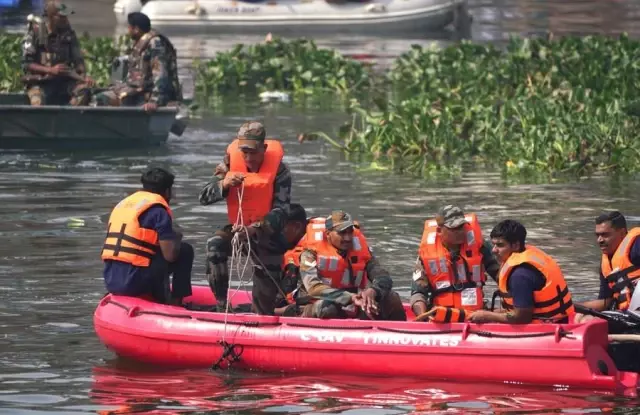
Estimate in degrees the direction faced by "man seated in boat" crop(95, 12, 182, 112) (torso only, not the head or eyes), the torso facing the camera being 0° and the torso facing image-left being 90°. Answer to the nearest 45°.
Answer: approximately 90°

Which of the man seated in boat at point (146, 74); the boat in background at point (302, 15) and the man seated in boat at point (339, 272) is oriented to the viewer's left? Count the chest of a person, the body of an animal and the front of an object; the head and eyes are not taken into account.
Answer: the man seated in boat at point (146, 74)

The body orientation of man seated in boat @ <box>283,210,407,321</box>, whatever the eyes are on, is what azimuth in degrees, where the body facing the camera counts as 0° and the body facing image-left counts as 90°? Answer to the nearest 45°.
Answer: approximately 315°

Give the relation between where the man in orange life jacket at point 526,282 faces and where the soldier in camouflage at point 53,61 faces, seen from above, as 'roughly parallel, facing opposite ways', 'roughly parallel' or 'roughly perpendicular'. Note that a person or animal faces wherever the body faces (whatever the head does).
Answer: roughly perpendicular

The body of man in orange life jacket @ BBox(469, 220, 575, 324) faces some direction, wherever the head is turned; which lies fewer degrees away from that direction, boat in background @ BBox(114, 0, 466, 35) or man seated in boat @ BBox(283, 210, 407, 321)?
the man seated in boat

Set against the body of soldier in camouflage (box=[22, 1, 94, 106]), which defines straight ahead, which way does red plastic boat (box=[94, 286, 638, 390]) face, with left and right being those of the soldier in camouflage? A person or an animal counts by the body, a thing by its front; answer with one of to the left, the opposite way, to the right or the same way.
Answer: to the right

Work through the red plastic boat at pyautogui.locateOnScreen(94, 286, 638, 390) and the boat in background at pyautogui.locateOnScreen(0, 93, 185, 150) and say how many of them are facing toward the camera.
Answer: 0

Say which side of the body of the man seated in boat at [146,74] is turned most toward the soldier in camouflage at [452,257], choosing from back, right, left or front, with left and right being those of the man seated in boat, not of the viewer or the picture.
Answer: left
